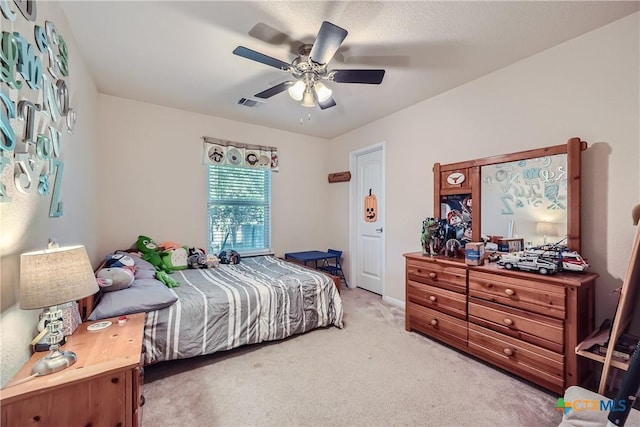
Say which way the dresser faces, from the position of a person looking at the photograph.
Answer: facing the viewer and to the left of the viewer

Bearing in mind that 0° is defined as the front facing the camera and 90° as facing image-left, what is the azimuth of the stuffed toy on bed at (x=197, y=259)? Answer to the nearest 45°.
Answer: approximately 315°

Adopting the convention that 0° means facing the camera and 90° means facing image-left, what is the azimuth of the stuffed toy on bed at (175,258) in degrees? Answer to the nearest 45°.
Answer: approximately 315°

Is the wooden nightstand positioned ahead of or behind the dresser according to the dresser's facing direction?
ahead

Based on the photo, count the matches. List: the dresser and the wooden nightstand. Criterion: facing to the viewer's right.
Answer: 1

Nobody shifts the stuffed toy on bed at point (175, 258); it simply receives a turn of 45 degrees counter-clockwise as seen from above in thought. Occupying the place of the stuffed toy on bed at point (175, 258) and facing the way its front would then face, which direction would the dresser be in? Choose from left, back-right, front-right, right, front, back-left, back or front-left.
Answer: front-right

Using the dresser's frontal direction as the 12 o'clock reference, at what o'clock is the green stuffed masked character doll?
The green stuffed masked character doll is roughly at 1 o'clock from the dresser.

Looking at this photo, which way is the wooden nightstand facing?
to the viewer's right

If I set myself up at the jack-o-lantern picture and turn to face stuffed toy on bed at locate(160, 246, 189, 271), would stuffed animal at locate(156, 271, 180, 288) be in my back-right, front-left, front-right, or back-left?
front-left

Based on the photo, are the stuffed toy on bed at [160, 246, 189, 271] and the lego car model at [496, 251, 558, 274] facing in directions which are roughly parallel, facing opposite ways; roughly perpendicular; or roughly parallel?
roughly perpendicular

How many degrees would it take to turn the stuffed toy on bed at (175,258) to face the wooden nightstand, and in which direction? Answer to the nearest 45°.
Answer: approximately 45° to its right

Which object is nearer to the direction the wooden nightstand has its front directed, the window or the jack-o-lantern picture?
the jack-o-lantern picture

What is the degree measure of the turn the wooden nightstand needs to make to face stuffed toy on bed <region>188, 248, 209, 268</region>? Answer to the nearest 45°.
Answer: approximately 45° to its left

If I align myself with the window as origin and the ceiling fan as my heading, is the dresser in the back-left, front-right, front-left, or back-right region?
front-left
